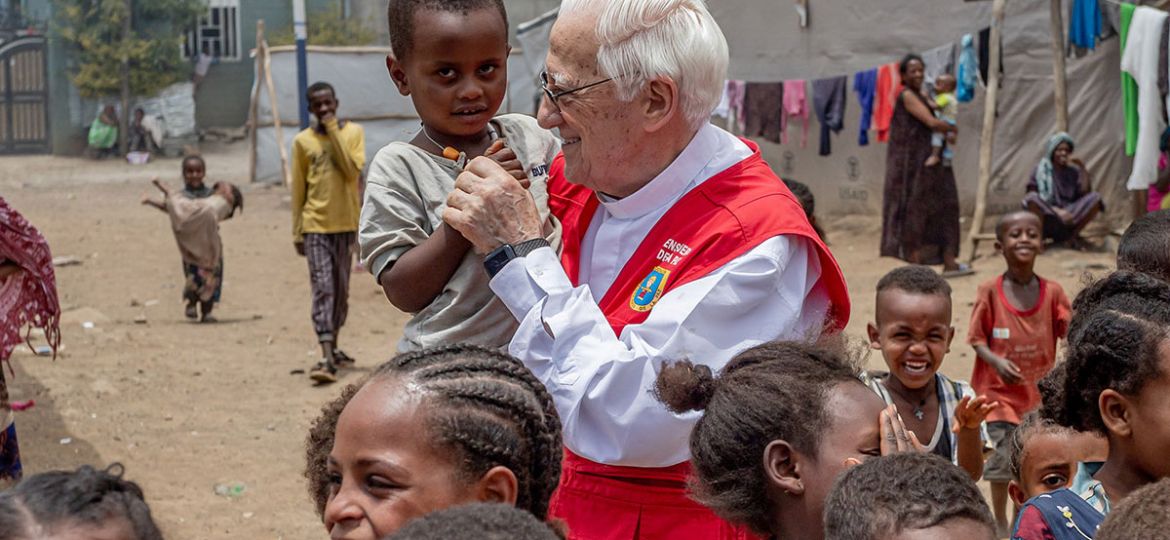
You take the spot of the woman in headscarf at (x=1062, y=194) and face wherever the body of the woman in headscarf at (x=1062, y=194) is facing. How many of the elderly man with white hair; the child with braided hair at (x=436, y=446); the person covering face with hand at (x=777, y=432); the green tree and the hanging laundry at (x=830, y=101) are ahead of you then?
3

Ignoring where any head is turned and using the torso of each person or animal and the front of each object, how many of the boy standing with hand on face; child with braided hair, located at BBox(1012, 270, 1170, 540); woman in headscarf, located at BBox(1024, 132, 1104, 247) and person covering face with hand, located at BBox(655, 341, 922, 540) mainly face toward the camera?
2

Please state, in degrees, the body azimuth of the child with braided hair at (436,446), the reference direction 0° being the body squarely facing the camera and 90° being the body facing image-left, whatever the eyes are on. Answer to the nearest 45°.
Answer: approximately 45°

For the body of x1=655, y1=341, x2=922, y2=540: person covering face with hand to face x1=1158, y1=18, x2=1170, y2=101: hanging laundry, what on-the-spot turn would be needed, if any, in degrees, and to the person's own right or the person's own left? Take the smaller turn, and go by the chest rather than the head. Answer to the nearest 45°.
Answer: approximately 90° to the person's own left
